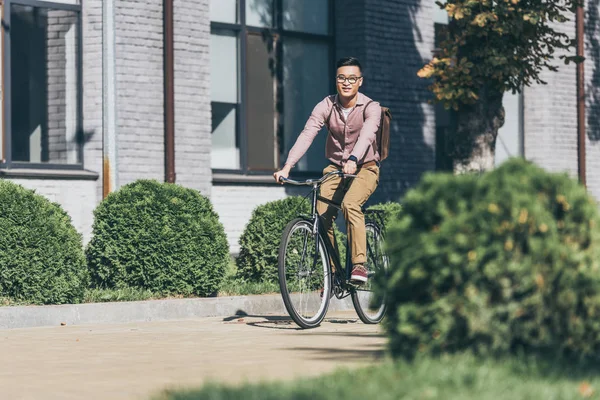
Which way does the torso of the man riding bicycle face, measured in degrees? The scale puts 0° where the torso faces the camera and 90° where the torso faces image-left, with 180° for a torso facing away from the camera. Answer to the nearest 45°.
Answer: approximately 45°

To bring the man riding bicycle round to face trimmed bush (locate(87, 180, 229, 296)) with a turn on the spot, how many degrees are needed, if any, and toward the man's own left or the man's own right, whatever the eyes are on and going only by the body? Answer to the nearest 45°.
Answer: approximately 90° to the man's own right

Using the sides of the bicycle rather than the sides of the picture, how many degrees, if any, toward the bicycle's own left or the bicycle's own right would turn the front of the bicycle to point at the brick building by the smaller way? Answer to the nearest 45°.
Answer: approximately 135° to the bicycle's own right

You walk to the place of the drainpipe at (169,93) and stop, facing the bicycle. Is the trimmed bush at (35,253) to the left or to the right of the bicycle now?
right

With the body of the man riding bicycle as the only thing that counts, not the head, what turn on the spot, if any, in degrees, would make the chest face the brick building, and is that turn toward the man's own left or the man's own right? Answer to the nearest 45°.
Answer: approximately 135° to the man's own right

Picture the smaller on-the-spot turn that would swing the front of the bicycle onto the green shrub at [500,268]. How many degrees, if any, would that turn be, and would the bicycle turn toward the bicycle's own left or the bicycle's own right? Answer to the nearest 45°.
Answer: approximately 45° to the bicycle's own left

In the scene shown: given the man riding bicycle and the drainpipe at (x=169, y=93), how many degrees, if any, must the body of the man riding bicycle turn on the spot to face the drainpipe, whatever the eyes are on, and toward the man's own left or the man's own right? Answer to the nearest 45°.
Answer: approximately 90° to the man's own right

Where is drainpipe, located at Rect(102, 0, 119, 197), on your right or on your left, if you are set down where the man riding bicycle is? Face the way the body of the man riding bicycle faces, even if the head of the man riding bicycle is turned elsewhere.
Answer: on your right

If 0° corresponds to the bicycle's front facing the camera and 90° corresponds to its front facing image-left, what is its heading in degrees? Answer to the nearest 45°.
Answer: approximately 45°

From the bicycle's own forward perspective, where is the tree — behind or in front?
behind

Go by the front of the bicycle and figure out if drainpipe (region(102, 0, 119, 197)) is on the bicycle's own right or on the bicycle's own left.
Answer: on the bicycle's own right
